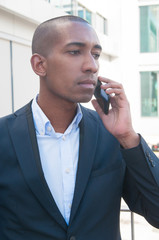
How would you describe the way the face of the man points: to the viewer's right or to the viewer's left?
to the viewer's right

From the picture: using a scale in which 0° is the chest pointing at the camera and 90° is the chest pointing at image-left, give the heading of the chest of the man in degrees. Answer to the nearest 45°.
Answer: approximately 315°
